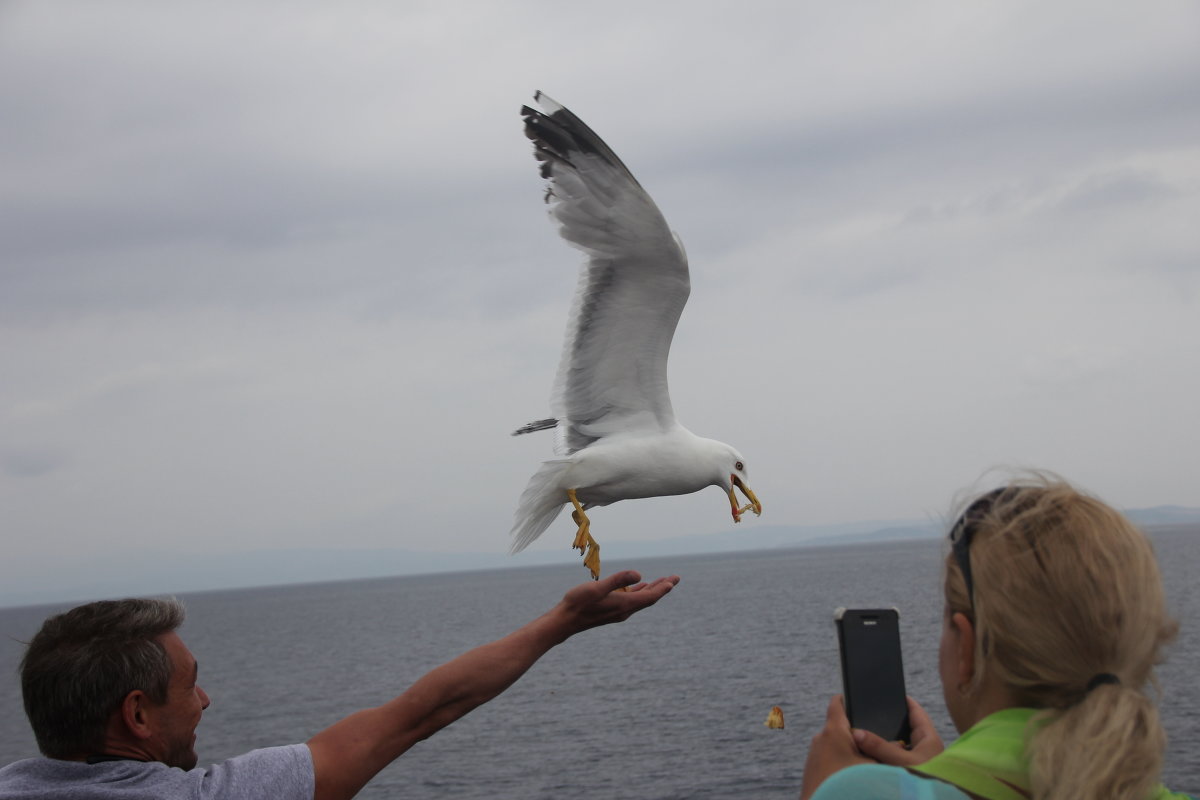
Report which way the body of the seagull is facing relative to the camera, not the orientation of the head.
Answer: to the viewer's right

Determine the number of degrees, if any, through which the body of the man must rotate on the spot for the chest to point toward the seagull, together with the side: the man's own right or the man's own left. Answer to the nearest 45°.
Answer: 0° — they already face it

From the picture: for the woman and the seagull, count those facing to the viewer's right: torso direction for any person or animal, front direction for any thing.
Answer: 1

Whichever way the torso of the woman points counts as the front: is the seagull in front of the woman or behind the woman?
in front

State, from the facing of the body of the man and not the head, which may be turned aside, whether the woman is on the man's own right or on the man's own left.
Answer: on the man's own right

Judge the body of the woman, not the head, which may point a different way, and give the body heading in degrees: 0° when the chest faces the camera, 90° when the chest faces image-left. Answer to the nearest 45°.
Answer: approximately 135°

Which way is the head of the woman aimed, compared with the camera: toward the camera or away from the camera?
away from the camera

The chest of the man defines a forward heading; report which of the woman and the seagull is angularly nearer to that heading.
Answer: the seagull

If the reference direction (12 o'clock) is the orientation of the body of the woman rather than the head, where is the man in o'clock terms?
The man is roughly at 11 o'clock from the woman.

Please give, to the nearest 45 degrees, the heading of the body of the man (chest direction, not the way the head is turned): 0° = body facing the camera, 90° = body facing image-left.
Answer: approximately 225°
